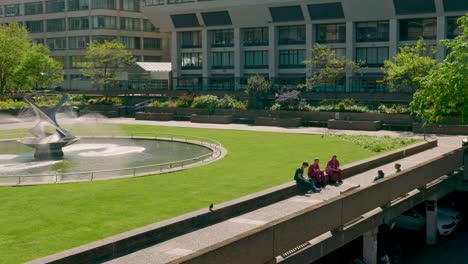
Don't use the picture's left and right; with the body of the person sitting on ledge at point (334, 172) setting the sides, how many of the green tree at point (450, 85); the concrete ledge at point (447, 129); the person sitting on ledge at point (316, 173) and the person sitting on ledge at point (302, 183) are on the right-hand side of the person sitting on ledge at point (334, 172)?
2
